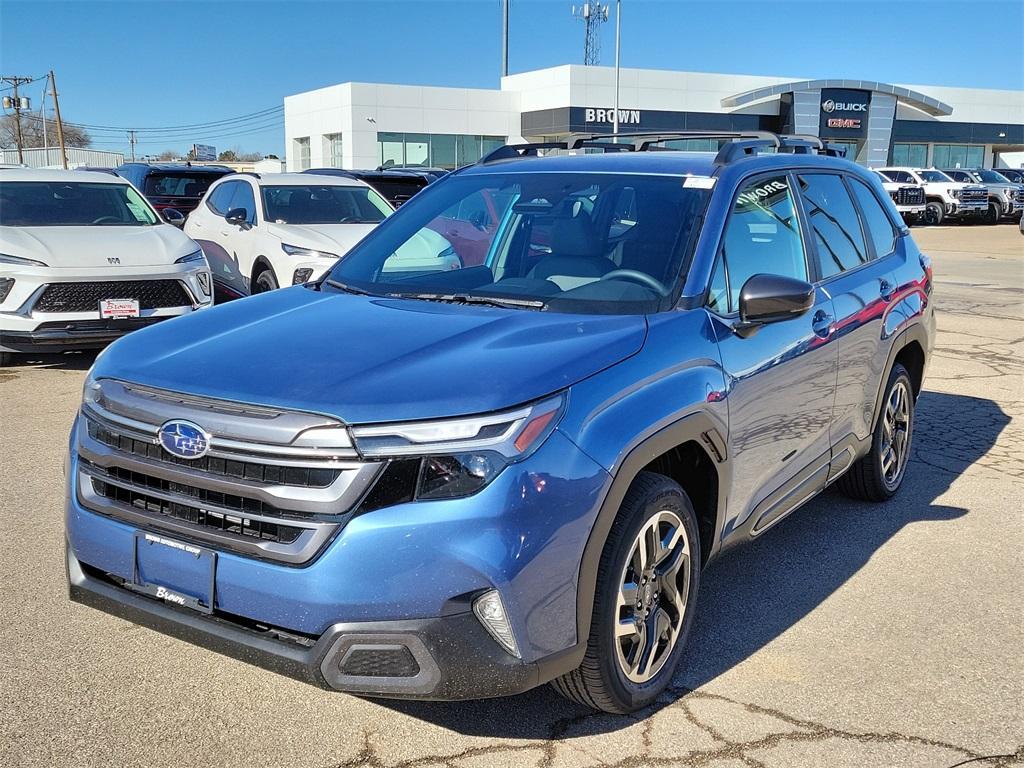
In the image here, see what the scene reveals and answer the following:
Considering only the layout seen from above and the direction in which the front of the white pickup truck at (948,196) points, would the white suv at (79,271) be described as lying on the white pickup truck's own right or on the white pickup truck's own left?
on the white pickup truck's own right

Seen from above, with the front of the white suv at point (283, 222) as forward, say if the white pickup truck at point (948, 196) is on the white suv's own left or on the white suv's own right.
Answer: on the white suv's own left

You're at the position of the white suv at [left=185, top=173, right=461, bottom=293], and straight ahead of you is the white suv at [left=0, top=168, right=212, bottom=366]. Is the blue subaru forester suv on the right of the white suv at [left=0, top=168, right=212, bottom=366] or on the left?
left

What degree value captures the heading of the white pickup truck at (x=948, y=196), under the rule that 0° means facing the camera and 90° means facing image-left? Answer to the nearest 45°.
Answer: approximately 315°

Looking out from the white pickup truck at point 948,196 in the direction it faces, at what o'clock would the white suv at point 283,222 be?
the white suv at point 283,222 is roughly at 2 o'clock from the white pickup truck at point 948,196.

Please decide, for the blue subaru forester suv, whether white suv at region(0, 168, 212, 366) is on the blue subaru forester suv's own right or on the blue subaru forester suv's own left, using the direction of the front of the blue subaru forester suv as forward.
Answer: on the blue subaru forester suv's own right

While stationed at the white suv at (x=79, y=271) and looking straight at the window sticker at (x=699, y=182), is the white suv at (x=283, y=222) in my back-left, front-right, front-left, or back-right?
back-left

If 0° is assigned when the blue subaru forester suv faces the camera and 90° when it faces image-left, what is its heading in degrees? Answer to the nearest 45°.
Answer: approximately 45°
